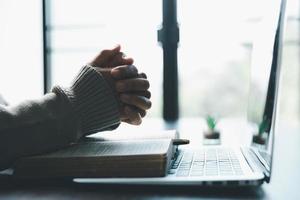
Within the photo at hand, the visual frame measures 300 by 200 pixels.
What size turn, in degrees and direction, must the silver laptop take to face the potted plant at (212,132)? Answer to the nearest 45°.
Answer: approximately 90° to its right

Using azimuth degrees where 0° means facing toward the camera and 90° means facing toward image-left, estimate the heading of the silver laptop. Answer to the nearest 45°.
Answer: approximately 90°
